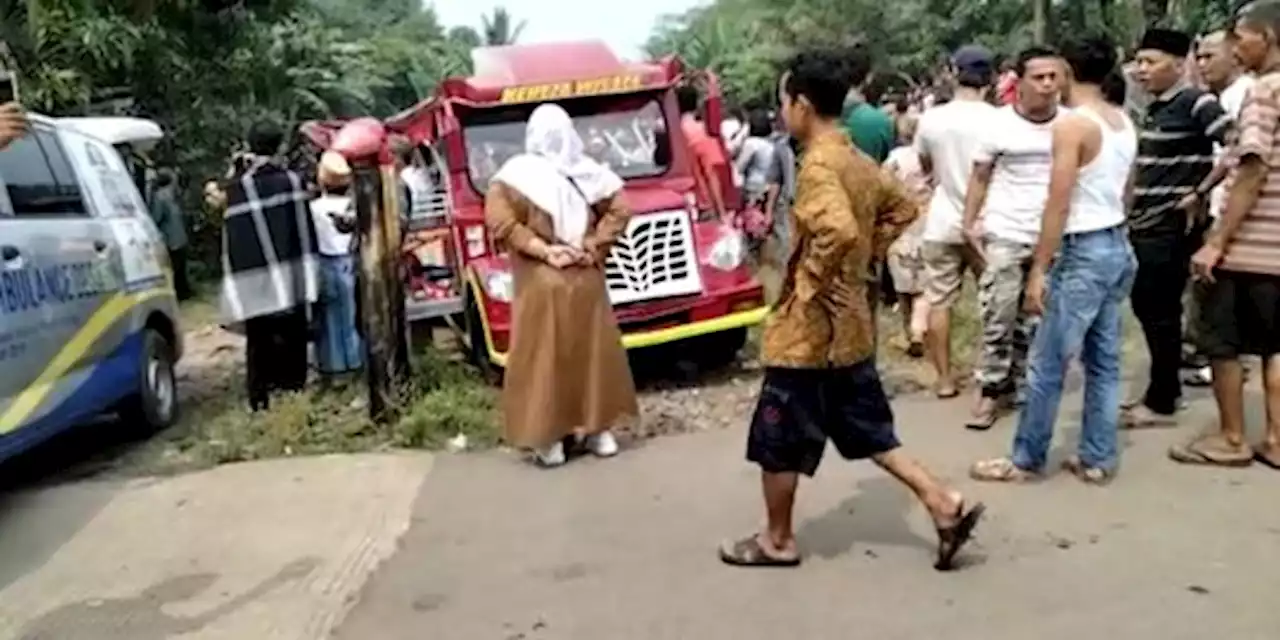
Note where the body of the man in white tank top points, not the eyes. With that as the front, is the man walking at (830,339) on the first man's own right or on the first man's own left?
on the first man's own left

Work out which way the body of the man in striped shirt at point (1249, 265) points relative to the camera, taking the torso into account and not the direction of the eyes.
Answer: to the viewer's left

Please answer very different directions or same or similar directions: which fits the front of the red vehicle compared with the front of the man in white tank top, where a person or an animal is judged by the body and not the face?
very different directions

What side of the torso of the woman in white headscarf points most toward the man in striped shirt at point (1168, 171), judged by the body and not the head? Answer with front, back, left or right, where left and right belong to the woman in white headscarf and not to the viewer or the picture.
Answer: right

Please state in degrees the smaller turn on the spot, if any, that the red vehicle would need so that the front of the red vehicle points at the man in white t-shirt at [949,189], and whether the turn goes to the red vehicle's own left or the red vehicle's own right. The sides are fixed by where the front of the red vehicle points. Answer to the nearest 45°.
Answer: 0° — it already faces them

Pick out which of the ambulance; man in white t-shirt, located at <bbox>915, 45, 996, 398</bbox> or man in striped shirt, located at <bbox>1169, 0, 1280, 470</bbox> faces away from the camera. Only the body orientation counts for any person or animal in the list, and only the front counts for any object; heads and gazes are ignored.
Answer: the man in white t-shirt

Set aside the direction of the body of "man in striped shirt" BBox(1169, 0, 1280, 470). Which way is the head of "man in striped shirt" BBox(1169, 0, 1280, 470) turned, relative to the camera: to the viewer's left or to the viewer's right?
to the viewer's left

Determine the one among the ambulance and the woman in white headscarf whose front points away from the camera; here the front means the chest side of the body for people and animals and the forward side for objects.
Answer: the woman in white headscarf

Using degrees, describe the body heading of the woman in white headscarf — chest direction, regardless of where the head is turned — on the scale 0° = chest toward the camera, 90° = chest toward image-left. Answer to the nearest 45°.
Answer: approximately 180°

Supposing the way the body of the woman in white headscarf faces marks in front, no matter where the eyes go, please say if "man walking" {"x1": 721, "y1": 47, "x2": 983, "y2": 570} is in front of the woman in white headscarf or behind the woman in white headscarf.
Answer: behind
